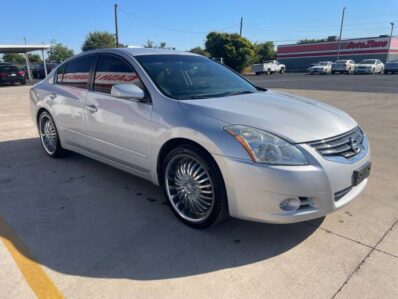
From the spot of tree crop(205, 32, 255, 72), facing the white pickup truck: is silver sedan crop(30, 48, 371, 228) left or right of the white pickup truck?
right

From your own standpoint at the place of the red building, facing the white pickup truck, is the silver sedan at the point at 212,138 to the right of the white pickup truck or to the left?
left

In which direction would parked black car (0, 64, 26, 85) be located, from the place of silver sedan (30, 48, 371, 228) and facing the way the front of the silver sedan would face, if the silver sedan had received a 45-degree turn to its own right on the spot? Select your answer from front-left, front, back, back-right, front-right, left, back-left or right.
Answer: back-right

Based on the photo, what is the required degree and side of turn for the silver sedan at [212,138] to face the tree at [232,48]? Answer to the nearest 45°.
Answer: approximately 135° to its left

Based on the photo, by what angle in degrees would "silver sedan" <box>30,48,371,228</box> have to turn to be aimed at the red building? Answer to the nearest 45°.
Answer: approximately 90° to its left

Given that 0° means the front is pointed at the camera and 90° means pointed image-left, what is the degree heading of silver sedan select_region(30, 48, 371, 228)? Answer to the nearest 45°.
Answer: approximately 315°

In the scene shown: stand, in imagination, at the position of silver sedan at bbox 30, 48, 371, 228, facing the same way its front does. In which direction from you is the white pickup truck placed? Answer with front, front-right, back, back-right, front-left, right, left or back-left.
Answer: back-left

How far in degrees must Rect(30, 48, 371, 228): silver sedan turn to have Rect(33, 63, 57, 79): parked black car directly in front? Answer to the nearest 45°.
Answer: approximately 180°
